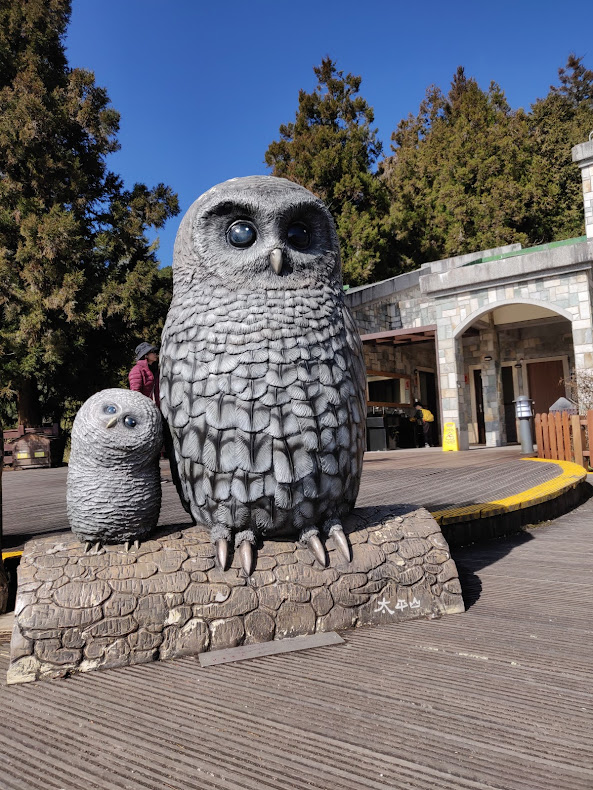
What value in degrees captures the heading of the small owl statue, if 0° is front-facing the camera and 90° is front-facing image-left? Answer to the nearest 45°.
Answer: approximately 0°

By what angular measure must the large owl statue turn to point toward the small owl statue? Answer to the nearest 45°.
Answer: approximately 90° to its right

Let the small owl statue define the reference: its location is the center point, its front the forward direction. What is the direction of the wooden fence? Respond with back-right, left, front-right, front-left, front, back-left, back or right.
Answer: back-left

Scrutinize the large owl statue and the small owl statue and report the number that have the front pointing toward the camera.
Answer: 2

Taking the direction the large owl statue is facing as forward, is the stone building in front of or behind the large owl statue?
behind

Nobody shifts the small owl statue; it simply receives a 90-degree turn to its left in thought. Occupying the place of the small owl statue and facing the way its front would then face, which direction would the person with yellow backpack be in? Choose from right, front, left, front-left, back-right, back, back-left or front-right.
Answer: front-left

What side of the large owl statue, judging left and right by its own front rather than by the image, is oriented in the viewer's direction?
front

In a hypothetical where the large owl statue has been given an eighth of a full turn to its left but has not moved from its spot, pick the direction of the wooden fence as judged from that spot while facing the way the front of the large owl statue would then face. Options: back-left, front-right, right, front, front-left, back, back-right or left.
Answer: left

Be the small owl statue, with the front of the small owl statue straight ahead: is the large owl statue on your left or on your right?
on your left

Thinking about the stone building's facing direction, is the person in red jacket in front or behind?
in front

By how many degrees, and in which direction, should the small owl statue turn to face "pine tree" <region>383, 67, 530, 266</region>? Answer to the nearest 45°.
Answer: approximately 135° to its left

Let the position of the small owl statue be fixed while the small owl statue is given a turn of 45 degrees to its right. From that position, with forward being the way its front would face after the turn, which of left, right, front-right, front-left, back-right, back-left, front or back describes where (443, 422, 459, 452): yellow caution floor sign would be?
back
